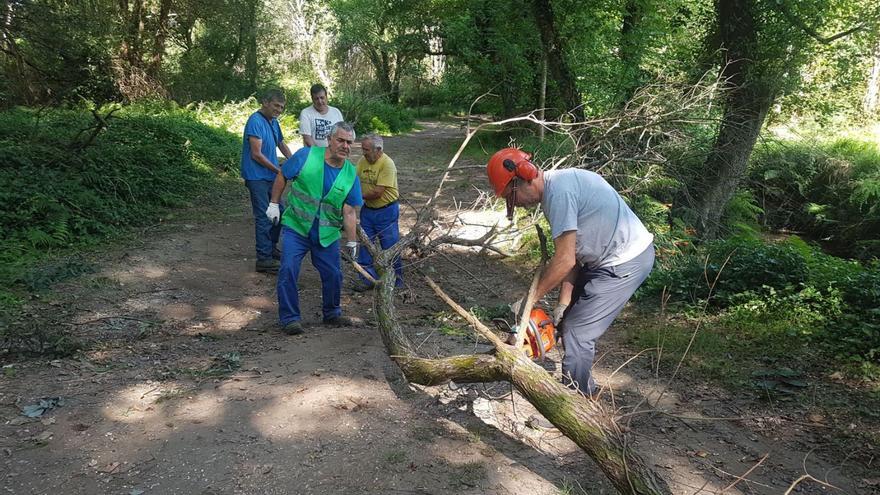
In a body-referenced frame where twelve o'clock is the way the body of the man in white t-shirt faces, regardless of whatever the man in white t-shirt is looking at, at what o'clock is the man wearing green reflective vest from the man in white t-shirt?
The man wearing green reflective vest is roughly at 12 o'clock from the man in white t-shirt.

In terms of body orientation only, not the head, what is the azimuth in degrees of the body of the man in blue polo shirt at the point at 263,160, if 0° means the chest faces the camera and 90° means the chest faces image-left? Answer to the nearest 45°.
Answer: approximately 315°

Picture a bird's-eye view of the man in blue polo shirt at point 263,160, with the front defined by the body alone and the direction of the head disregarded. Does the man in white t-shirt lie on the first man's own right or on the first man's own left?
on the first man's own left

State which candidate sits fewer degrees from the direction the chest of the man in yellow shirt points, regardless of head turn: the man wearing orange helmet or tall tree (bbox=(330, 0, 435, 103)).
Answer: the man wearing orange helmet

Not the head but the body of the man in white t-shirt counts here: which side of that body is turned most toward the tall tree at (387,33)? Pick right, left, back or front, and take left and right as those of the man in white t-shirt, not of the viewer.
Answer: back

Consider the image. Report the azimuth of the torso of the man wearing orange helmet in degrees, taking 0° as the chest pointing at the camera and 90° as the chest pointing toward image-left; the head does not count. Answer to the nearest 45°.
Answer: approximately 90°

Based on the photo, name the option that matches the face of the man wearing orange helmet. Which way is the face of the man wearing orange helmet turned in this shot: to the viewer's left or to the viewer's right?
to the viewer's left

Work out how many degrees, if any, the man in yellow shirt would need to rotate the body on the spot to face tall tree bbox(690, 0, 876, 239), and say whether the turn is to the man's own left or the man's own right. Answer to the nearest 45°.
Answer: approximately 135° to the man's own left

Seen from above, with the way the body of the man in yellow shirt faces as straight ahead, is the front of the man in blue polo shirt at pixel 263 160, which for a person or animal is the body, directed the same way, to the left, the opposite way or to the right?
to the left

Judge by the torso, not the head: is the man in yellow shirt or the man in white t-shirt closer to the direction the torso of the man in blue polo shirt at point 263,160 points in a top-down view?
the man in yellow shirt
